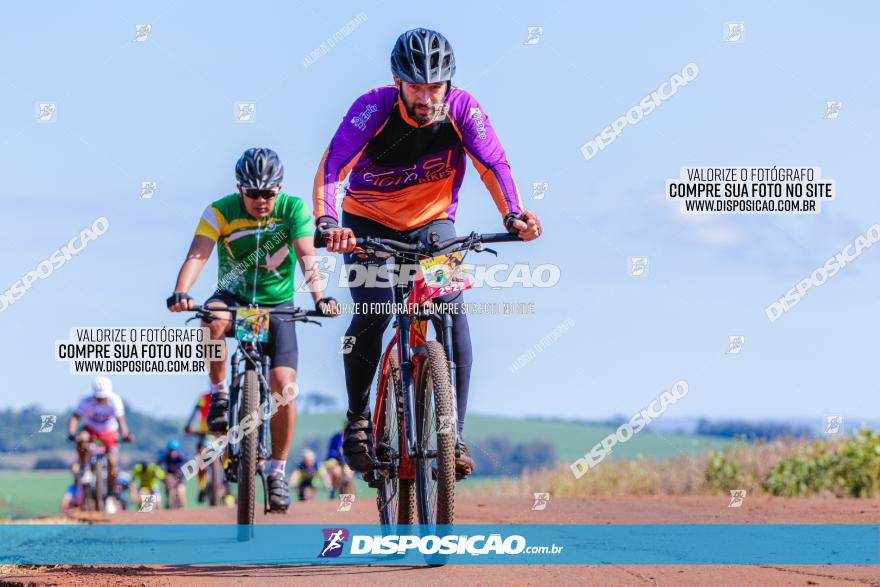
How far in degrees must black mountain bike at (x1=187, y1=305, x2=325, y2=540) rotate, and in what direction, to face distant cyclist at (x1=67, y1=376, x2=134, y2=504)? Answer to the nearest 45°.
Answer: approximately 180°

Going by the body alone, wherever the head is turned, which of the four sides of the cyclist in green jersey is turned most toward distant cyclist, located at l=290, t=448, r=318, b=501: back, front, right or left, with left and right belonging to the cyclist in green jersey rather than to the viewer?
back

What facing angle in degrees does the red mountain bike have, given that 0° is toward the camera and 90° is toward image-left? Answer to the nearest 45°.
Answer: approximately 0°

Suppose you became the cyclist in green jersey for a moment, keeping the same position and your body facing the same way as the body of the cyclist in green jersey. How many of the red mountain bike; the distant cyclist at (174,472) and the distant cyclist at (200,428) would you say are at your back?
2

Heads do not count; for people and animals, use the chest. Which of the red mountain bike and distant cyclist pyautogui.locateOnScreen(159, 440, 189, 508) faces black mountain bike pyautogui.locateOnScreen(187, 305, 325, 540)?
the distant cyclist

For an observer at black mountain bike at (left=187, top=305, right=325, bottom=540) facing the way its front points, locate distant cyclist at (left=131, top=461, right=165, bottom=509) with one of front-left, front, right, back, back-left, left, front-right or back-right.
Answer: back

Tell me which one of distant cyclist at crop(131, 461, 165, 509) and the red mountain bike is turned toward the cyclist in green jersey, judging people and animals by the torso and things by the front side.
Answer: the distant cyclist

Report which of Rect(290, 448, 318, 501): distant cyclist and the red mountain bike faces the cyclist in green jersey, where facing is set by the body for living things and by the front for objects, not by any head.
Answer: the distant cyclist

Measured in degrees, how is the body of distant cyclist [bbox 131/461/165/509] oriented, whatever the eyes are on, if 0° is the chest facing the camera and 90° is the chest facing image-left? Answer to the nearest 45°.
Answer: approximately 0°
